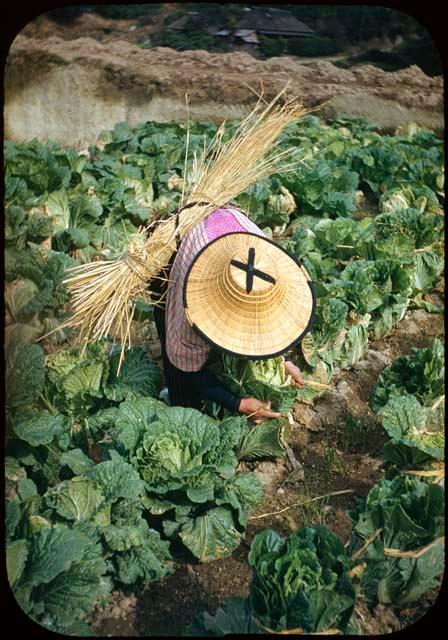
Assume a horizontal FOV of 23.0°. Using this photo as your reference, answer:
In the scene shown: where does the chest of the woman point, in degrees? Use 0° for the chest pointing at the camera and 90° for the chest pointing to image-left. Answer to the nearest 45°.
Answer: approximately 315°
